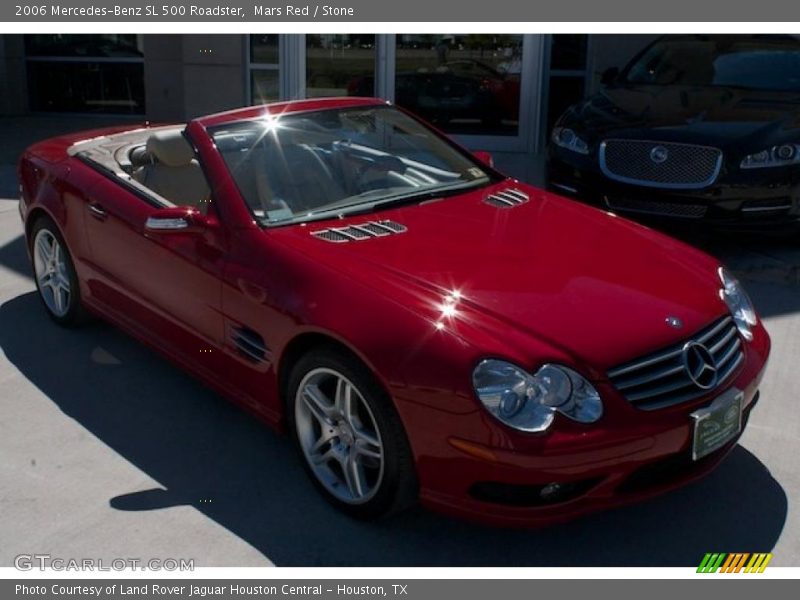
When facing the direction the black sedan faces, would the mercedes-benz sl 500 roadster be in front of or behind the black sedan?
in front

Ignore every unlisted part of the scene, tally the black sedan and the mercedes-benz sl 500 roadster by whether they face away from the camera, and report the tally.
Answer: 0

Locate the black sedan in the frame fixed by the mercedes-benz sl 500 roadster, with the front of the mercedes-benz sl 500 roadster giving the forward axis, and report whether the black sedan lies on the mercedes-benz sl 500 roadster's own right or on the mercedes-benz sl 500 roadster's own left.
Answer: on the mercedes-benz sl 500 roadster's own left

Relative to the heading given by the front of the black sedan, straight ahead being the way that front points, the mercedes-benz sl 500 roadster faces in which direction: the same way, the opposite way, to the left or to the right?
to the left

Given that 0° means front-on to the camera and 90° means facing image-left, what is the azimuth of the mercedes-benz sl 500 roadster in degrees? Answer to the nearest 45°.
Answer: approximately 315°
